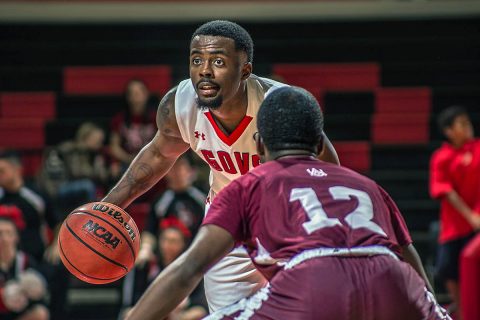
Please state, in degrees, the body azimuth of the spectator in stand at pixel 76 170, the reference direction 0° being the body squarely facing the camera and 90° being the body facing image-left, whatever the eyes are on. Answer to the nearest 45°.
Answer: approximately 315°

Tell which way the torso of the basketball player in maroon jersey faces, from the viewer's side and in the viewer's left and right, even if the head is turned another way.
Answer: facing away from the viewer and to the left of the viewer

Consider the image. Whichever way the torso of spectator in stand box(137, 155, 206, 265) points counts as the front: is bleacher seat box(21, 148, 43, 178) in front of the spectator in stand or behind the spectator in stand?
behind

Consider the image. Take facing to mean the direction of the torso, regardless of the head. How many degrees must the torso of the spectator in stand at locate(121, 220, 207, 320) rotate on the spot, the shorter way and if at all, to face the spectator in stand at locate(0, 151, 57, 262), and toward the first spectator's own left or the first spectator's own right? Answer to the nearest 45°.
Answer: approximately 135° to the first spectator's own right

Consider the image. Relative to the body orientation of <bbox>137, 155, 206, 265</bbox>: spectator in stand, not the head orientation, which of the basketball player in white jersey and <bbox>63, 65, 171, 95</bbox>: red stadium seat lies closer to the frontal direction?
the basketball player in white jersey
